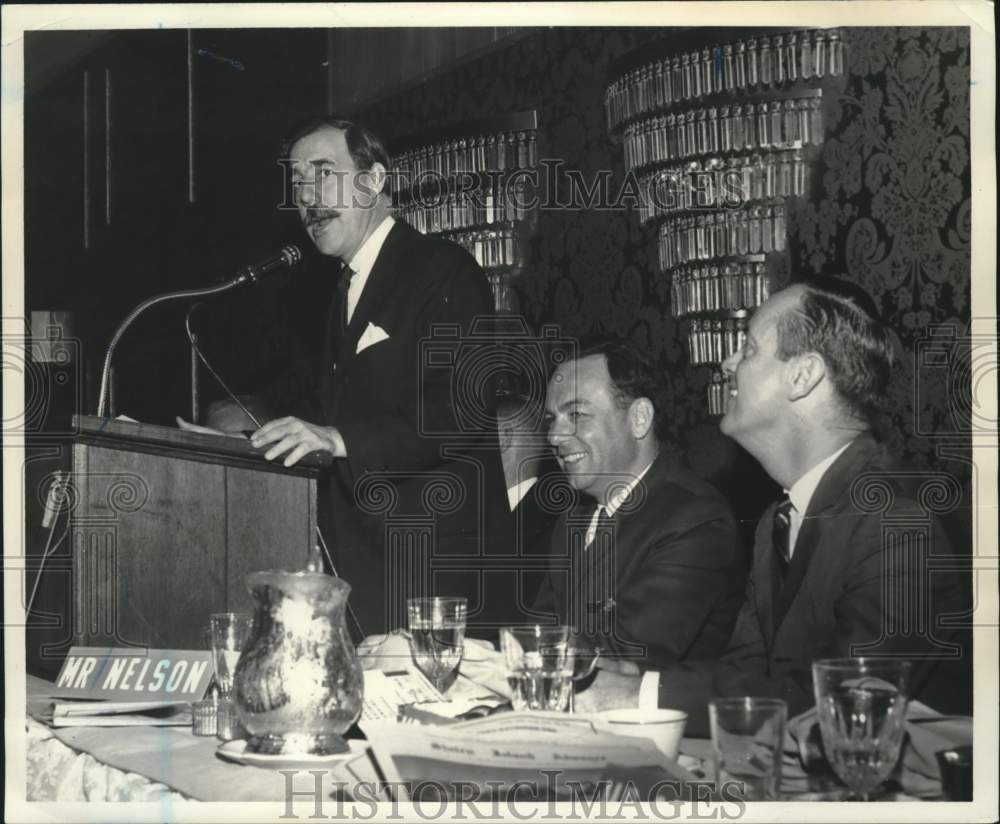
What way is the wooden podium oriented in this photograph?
to the viewer's left

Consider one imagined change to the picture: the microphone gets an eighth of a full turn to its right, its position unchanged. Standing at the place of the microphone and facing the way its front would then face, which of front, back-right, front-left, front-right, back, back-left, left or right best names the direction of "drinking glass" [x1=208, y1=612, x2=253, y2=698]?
front-right

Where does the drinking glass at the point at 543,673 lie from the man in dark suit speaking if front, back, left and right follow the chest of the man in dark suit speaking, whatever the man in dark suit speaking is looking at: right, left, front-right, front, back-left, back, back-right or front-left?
front-left

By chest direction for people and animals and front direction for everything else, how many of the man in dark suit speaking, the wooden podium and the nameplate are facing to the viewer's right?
0

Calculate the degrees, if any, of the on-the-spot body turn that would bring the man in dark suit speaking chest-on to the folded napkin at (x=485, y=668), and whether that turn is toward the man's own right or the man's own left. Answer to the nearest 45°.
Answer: approximately 45° to the man's own left

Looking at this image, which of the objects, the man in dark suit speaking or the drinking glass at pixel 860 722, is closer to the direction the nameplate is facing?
the drinking glass

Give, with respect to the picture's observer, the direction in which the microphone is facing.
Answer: facing to the right of the viewer

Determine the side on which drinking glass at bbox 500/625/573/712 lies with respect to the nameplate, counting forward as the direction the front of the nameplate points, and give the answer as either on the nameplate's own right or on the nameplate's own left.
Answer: on the nameplate's own left

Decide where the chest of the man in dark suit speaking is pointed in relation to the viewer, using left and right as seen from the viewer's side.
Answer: facing the viewer and to the left of the viewer

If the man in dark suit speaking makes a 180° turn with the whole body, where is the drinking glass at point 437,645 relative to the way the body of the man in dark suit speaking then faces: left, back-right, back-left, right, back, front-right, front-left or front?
back-right

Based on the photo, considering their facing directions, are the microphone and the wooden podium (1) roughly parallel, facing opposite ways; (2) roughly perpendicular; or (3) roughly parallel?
roughly parallel, facing opposite ways

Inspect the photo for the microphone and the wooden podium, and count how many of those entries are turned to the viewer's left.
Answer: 1

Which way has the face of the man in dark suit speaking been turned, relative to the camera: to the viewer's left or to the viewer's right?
to the viewer's left

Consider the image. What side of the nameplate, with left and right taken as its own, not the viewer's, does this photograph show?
front

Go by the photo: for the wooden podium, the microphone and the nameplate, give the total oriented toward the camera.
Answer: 1

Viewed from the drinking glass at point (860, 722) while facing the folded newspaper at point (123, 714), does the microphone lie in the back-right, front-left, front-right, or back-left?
front-right
